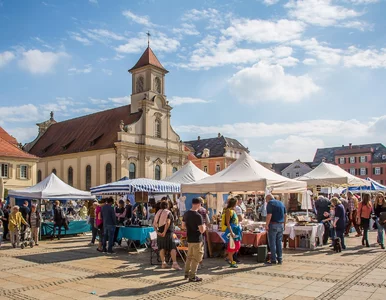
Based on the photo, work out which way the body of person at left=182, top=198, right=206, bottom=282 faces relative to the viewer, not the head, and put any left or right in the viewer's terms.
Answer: facing away from the viewer and to the right of the viewer

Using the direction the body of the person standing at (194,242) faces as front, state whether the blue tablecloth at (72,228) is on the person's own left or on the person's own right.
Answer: on the person's own left

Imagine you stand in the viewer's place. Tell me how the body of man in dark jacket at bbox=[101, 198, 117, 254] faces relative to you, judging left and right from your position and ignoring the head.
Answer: facing away from the viewer and to the right of the viewer
